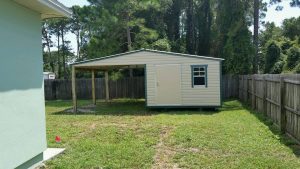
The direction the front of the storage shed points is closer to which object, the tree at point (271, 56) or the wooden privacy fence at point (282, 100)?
the wooden privacy fence

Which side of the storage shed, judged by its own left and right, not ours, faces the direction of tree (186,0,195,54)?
back

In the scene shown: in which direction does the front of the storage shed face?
toward the camera

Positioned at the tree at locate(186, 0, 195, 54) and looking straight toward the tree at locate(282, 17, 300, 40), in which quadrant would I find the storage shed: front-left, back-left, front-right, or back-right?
back-right

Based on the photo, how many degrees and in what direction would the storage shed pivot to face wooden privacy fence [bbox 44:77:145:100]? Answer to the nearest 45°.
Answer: approximately 135° to its right

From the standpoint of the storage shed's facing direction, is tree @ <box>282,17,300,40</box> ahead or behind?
behind

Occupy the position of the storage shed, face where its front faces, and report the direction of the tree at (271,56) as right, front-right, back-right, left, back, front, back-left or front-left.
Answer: back-left
